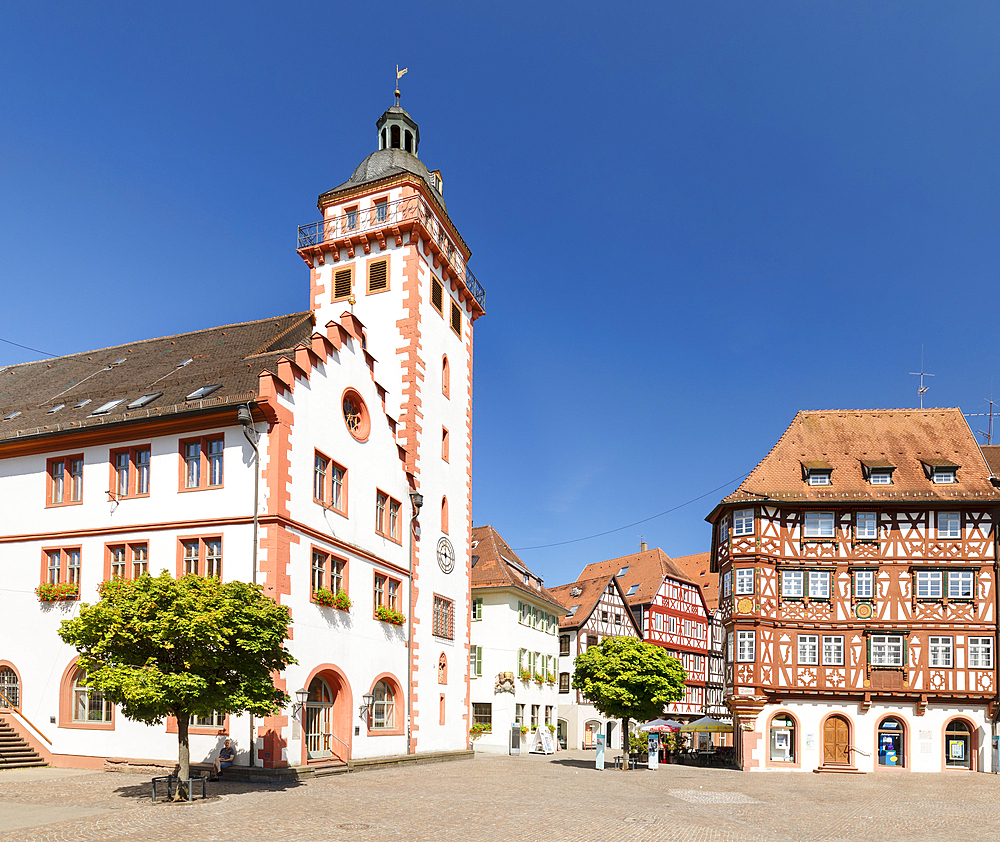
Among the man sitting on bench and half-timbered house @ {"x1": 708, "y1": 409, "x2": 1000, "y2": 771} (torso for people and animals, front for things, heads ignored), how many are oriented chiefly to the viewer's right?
0

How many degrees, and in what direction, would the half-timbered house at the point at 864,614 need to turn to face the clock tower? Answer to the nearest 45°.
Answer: approximately 45° to its right

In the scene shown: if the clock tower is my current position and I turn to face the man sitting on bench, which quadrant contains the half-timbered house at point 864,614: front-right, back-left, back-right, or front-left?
back-left

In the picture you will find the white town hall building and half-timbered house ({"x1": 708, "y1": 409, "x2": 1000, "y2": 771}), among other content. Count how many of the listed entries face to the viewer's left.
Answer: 0

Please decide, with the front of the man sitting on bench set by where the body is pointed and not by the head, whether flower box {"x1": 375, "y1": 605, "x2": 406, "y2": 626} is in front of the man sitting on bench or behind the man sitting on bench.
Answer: behind

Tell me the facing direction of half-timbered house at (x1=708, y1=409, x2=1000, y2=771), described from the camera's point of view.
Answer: facing the viewer

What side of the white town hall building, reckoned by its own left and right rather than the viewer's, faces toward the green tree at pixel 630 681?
left

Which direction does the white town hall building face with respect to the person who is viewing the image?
facing the viewer and to the right of the viewer

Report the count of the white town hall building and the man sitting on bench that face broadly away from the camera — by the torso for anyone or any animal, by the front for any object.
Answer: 0

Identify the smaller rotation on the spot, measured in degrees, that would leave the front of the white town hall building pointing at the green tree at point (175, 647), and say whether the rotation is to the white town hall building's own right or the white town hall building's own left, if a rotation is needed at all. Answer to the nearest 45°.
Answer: approximately 45° to the white town hall building's own right

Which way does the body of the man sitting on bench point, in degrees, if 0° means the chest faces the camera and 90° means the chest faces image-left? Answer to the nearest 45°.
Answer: approximately 45°
